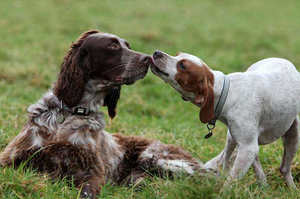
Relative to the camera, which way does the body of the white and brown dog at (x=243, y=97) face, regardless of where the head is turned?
to the viewer's left

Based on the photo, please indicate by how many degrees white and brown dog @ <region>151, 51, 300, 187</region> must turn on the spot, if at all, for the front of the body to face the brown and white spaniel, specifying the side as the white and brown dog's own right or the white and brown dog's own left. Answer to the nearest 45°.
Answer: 0° — it already faces it
